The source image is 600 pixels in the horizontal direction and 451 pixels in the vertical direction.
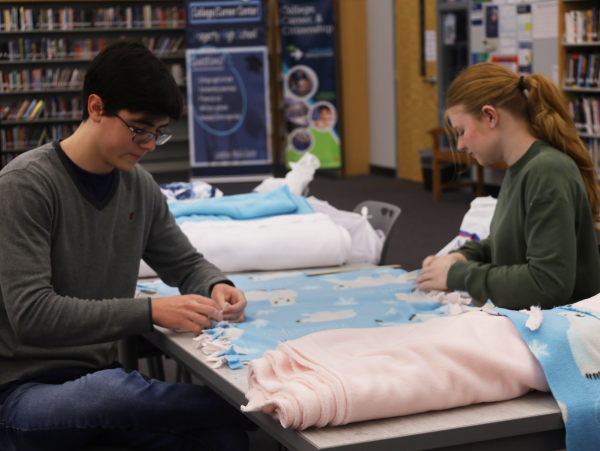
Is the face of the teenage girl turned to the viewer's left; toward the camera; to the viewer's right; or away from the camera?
to the viewer's left

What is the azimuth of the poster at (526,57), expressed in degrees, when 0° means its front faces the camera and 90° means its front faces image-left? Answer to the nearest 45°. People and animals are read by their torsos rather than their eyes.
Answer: approximately 0°

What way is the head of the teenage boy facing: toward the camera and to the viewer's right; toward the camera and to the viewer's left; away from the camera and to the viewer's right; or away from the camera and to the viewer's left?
toward the camera and to the viewer's right

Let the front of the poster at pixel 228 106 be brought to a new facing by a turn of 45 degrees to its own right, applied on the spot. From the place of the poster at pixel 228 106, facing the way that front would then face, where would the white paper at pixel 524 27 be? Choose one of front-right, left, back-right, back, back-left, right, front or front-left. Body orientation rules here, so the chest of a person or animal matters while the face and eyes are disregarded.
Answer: left

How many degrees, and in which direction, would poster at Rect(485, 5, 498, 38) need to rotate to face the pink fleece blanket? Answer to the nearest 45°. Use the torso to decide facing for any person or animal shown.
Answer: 0° — it already faces it

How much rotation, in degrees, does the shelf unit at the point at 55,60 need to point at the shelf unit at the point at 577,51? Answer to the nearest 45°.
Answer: approximately 45° to its left

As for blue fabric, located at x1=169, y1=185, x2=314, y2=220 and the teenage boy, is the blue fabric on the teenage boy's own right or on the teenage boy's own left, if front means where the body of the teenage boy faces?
on the teenage boy's own left

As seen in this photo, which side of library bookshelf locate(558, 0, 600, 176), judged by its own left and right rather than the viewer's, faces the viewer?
front

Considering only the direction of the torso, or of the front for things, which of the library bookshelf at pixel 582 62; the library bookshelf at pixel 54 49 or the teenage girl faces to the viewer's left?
the teenage girl
